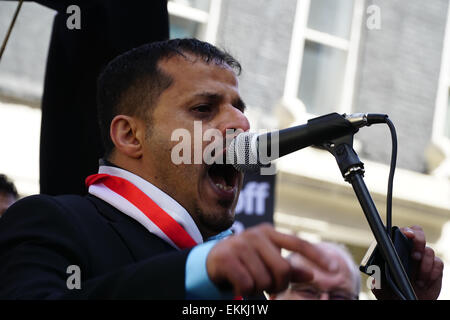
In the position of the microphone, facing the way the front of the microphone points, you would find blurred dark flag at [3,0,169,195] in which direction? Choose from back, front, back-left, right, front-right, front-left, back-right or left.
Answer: front-right

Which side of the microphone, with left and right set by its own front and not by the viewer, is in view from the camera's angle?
left

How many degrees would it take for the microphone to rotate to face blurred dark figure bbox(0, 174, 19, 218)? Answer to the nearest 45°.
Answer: approximately 45° to its right
